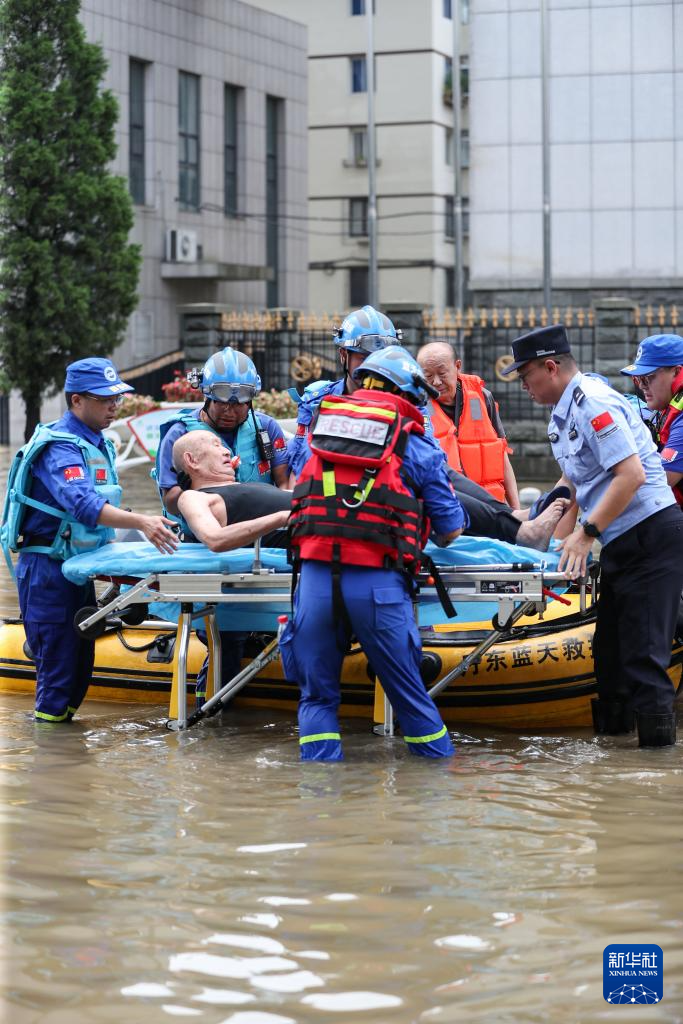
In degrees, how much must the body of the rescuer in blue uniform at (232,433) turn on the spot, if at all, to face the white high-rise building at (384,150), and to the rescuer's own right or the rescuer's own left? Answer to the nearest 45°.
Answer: approximately 180°

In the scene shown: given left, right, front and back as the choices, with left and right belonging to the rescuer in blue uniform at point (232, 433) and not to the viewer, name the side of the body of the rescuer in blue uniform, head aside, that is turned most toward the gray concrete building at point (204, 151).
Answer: back

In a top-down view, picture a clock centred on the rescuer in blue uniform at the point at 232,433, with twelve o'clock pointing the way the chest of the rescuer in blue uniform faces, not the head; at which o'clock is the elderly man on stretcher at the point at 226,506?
The elderly man on stretcher is roughly at 12 o'clock from the rescuer in blue uniform.

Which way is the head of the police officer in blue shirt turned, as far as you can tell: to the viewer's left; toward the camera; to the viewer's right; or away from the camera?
to the viewer's left

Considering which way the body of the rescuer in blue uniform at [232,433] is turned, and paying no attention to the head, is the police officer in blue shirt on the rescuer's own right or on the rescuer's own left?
on the rescuer's own left
